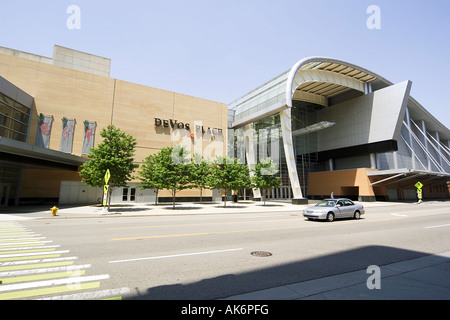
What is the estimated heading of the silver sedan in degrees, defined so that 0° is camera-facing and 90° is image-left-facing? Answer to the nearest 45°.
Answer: approximately 45°

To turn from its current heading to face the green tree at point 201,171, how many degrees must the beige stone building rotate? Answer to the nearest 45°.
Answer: approximately 45° to its left

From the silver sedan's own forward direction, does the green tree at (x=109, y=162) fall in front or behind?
in front

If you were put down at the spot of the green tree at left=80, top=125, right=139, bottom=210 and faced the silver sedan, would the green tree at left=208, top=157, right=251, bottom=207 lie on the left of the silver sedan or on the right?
left

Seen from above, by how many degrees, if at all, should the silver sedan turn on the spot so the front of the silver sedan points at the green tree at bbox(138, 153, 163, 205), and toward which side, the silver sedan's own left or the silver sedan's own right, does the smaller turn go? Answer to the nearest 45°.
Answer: approximately 45° to the silver sedan's own right

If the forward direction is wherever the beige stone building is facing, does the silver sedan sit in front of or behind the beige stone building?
in front

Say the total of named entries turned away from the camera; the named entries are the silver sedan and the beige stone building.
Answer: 0
